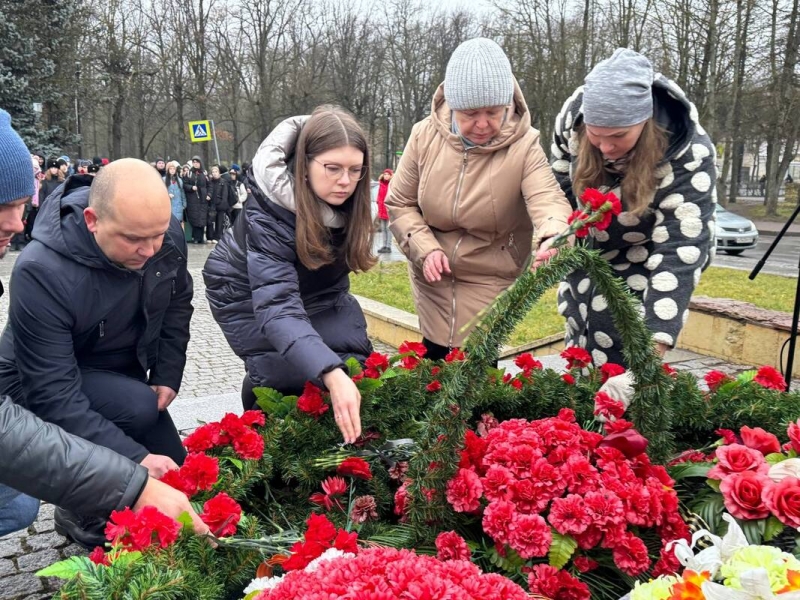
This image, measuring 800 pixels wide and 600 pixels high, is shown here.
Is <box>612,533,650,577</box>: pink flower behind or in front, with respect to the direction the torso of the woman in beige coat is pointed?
in front

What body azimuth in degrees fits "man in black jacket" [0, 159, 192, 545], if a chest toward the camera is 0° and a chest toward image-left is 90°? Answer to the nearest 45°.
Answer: approximately 315°

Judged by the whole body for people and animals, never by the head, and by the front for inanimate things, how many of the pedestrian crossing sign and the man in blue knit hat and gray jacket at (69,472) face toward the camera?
1

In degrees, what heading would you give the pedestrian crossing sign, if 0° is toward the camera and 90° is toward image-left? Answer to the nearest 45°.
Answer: approximately 0°

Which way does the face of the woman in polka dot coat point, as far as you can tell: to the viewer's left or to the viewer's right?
to the viewer's left

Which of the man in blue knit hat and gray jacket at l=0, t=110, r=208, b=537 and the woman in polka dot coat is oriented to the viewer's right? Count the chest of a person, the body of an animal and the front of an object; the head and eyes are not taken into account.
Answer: the man in blue knit hat and gray jacket

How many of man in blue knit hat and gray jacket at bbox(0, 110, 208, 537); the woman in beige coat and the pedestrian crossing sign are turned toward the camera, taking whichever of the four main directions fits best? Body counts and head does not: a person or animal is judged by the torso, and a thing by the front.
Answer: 2

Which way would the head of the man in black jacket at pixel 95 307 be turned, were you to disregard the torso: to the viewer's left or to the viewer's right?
to the viewer's right

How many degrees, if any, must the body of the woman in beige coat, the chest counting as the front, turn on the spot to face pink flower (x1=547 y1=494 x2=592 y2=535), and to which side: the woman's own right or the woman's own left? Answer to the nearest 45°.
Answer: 0° — they already face it
